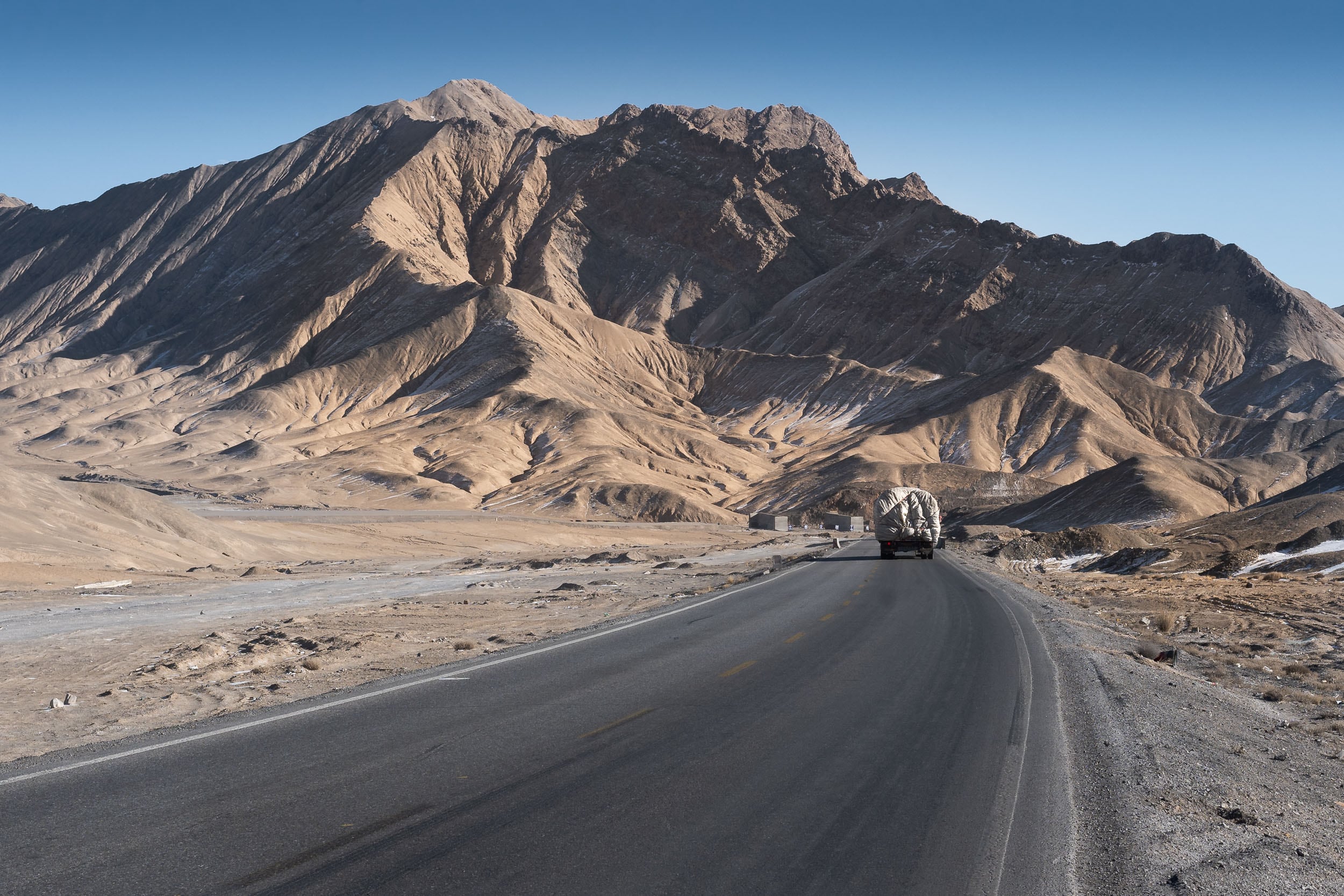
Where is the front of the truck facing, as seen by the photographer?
facing away from the viewer
